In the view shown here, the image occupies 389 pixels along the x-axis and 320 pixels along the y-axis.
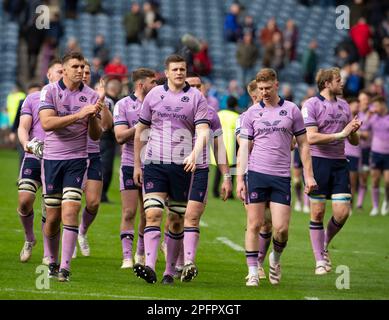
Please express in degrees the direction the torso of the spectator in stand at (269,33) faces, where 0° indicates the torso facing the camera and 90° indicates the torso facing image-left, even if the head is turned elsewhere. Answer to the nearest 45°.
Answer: approximately 0°

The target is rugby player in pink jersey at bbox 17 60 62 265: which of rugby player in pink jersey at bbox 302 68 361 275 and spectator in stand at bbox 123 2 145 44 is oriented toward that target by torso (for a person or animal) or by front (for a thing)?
the spectator in stand

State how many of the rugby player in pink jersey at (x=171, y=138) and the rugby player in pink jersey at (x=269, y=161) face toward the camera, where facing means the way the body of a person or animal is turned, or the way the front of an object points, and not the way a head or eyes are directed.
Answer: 2

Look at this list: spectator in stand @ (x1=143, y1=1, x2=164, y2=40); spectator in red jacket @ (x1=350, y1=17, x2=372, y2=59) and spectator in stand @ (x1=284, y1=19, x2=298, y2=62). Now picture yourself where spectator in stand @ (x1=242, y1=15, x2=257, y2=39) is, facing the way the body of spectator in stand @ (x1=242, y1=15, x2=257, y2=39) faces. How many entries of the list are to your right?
1

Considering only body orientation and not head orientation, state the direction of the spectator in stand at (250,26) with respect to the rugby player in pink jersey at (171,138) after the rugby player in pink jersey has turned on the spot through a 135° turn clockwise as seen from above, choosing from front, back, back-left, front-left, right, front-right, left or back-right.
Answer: front-right

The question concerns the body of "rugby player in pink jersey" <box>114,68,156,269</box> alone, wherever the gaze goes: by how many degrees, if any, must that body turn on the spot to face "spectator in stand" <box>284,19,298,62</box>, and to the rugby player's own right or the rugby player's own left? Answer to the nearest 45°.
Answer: approximately 135° to the rugby player's own left

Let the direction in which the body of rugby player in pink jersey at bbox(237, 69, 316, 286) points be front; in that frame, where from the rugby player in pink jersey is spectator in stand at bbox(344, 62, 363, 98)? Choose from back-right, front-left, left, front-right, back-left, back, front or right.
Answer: back

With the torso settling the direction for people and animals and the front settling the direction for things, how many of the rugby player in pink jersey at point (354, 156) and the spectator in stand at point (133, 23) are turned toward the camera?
2

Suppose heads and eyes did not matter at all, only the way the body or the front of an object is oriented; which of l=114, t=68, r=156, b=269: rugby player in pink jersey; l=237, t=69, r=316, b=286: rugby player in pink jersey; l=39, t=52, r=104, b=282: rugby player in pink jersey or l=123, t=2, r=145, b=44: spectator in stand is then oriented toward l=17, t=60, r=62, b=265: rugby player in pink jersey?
the spectator in stand
